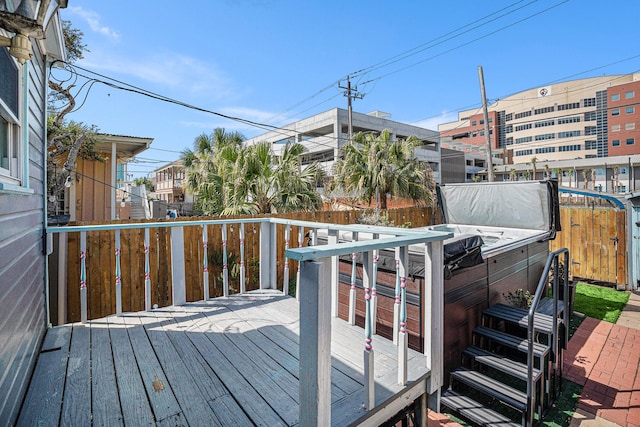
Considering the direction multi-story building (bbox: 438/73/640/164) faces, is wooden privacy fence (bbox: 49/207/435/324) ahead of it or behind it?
ahead

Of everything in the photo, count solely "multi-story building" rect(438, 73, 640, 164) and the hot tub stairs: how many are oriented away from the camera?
0

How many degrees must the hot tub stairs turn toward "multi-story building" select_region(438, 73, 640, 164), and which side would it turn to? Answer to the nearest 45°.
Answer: approximately 135° to its right

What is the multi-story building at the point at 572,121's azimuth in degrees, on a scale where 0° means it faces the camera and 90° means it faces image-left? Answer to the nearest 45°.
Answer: approximately 45°

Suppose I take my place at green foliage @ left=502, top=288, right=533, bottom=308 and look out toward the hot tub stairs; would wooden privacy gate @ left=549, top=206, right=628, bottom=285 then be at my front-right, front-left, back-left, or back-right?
back-left

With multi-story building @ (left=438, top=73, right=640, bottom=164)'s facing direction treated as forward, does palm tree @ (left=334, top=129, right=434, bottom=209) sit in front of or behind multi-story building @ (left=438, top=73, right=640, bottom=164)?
in front

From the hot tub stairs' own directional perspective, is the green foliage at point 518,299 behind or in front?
behind

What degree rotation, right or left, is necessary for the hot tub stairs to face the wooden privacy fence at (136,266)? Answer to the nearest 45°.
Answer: approximately 45° to its right

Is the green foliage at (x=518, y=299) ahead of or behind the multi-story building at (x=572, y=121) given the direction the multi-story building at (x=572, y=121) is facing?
ahead
